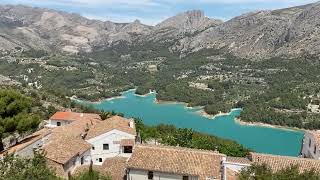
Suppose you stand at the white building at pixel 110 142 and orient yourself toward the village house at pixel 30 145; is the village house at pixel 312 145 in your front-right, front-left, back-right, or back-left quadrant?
back-left

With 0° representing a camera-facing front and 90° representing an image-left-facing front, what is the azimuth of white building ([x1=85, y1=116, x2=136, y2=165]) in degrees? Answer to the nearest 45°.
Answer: approximately 0°

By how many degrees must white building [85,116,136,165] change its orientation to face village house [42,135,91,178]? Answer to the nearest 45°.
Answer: approximately 45° to its right

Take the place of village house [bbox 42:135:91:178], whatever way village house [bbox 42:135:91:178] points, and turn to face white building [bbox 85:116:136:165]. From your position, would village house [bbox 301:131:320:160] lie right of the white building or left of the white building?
right

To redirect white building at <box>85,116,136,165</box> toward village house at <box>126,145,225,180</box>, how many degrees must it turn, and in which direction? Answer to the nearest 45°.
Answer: approximately 45° to its left
